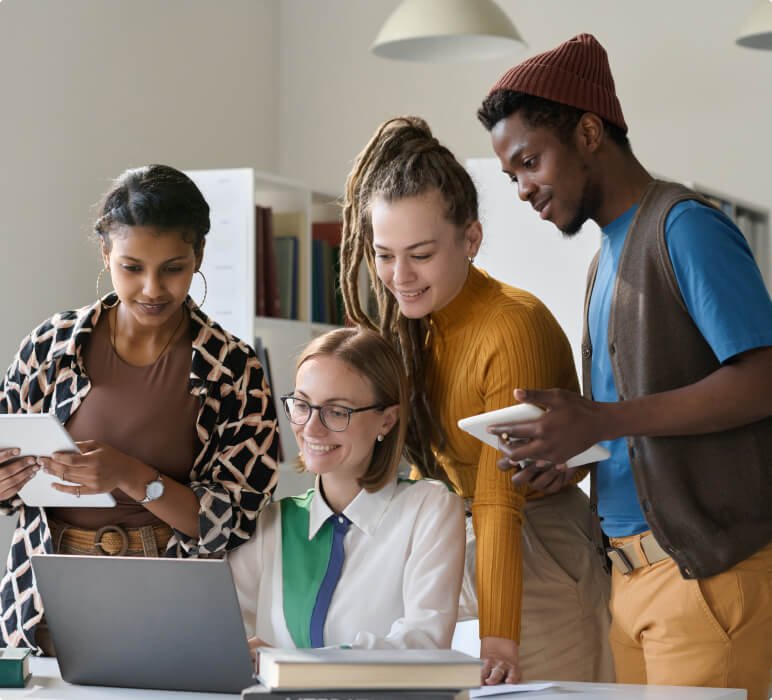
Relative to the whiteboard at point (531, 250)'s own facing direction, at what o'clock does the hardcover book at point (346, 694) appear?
The hardcover book is roughly at 12 o'clock from the whiteboard.

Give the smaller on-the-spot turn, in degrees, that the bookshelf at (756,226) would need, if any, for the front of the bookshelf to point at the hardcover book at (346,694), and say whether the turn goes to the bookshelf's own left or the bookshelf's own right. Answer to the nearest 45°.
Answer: approximately 45° to the bookshelf's own right

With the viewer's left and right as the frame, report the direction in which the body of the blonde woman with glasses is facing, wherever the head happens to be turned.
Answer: facing the viewer and to the left of the viewer

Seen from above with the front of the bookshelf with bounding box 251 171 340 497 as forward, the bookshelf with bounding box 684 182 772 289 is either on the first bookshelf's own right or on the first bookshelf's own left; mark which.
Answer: on the first bookshelf's own left

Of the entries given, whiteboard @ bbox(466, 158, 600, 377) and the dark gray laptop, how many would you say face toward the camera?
1

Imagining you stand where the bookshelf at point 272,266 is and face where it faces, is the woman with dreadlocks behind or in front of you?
in front

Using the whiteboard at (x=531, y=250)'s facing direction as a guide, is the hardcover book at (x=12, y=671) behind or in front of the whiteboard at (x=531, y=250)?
in front

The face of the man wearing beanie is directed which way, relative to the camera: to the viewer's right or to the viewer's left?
to the viewer's left

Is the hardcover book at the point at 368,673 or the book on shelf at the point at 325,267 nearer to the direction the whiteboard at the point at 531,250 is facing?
the hardcover book

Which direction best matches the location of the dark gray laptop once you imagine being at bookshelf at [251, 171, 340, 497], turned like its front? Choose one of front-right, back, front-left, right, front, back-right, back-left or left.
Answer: front-right

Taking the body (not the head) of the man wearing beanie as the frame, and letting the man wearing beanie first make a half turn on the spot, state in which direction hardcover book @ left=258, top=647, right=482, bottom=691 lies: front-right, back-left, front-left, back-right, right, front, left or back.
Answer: back

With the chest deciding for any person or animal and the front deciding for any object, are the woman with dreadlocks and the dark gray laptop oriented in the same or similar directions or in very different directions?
very different directions
